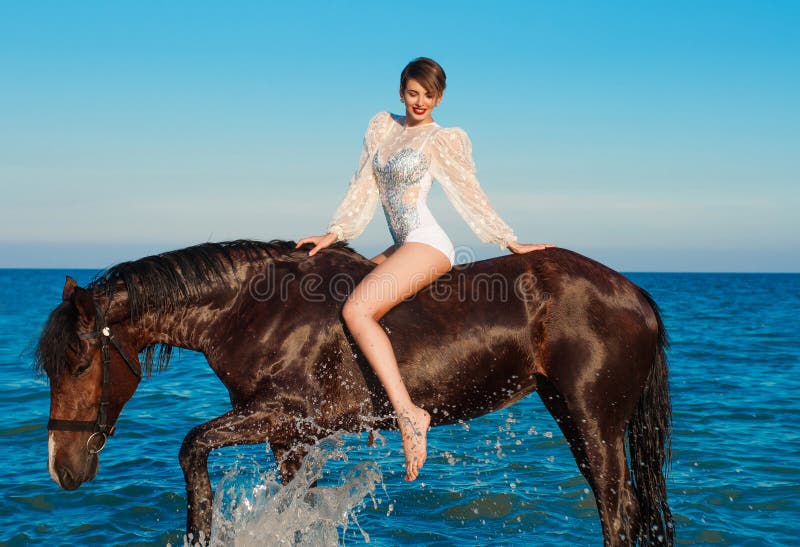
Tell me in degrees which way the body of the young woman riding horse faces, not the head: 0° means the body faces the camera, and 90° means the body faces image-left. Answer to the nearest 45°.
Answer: approximately 45°

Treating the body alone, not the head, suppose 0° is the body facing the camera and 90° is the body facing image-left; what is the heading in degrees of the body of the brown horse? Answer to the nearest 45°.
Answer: approximately 90°
